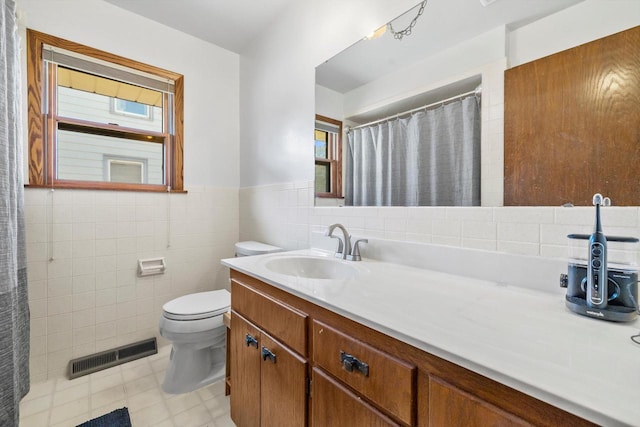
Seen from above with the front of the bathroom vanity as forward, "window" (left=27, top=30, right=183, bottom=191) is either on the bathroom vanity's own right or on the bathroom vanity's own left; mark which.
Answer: on the bathroom vanity's own right

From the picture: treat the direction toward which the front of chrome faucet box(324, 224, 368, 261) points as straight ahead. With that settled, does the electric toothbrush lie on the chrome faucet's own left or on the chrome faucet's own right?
on the chrome faucet's own left

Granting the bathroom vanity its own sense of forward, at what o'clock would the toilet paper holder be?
The toilet paper holder is roughly at 2 o'clock from the bathroom vanity.

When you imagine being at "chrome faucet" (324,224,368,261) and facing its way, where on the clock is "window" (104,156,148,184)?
The window is roughly at 2 o'clock from the chrome faucet.

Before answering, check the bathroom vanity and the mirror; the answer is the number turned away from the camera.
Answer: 0

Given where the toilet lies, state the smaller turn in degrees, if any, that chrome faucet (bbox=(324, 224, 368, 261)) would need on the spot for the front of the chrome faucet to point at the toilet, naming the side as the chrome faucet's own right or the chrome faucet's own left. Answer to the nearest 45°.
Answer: approximately 45° to the chrome faucet's own right

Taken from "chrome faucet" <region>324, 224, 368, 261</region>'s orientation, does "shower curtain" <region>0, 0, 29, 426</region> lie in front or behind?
in front

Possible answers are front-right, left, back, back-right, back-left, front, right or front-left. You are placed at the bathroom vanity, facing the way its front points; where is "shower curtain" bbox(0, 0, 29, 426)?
front-right

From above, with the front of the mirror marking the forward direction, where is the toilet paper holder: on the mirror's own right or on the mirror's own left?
on the mirror's own right

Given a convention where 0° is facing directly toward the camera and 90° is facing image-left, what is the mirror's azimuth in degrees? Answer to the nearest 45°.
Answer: approximately 45°
